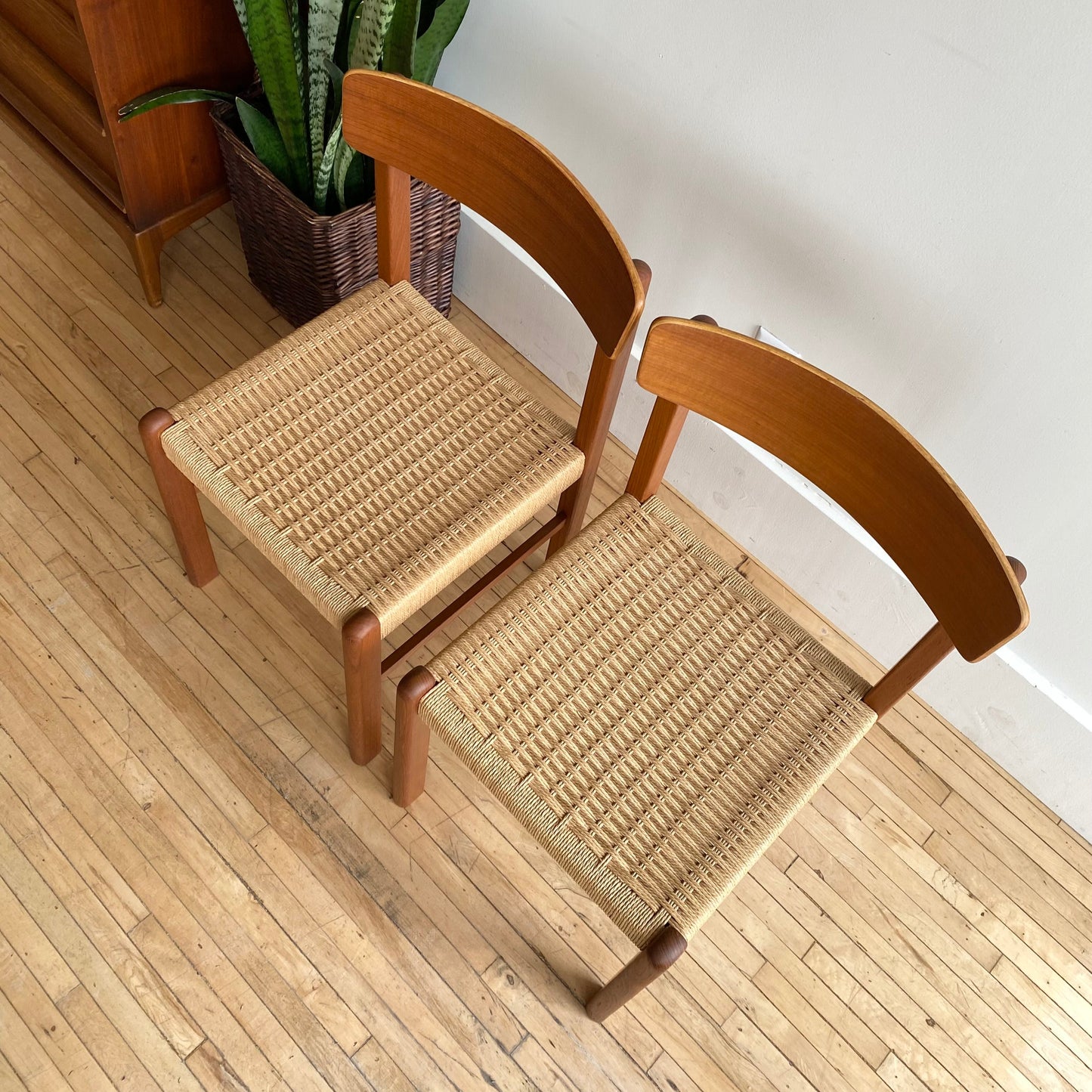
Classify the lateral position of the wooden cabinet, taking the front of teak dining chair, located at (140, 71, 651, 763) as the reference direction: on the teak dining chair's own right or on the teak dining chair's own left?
on the teak dining chair's own right

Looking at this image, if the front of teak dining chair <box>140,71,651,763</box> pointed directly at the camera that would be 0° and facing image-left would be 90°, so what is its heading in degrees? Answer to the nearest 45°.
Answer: approximately 45°

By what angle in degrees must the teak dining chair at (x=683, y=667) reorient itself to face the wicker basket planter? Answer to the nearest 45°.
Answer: approximately 90° to its right

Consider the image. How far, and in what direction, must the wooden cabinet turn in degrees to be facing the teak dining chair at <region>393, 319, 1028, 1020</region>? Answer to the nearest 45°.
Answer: approximately 90° to its left

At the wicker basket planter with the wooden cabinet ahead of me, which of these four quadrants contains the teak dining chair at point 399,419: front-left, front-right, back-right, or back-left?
back-left

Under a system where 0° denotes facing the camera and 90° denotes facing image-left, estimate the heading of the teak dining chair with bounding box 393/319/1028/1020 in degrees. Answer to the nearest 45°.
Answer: approximately 45°

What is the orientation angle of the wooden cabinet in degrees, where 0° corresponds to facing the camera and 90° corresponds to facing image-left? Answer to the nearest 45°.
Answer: approximately 45°
